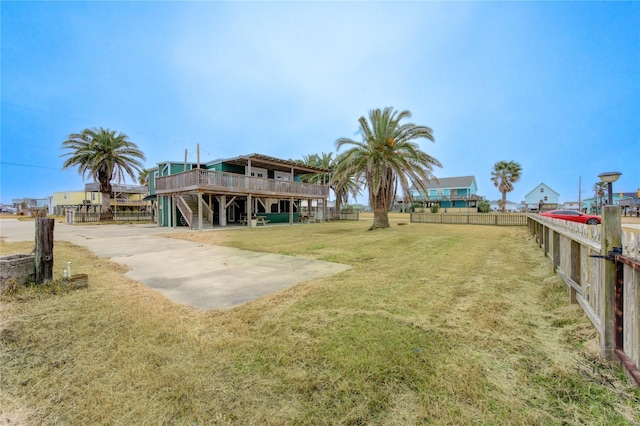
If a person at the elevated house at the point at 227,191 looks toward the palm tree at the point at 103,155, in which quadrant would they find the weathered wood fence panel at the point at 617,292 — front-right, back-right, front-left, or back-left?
back-left

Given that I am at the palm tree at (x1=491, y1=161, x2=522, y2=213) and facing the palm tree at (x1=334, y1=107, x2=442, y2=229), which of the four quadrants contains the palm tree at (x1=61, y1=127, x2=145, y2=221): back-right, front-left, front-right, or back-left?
front-right

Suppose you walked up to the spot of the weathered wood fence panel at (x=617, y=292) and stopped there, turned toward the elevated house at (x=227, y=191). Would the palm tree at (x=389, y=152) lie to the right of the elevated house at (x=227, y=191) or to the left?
right

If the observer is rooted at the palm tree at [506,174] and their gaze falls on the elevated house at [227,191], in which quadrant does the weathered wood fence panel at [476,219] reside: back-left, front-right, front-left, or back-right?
front-left

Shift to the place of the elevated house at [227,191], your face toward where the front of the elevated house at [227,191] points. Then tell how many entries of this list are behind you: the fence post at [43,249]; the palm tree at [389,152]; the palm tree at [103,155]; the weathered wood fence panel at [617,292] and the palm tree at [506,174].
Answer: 1

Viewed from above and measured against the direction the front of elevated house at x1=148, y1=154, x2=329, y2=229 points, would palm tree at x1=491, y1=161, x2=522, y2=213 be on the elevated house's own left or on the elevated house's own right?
on the elevated house's own left

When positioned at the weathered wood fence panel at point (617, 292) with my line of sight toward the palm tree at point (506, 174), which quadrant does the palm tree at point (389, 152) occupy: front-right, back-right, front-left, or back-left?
front-left

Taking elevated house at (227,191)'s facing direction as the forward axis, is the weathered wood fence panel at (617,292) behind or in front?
in front

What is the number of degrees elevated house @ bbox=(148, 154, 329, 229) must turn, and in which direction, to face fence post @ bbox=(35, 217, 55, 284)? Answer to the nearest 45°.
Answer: approximately 45° to its right

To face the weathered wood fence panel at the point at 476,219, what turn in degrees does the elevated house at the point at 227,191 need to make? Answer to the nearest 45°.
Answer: approximately 45° to its left

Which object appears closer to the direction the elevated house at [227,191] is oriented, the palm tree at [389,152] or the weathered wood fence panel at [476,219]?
the palm tree
